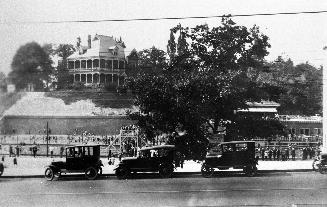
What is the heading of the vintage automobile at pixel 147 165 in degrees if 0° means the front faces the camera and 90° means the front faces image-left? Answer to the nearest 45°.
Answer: approximately 90°

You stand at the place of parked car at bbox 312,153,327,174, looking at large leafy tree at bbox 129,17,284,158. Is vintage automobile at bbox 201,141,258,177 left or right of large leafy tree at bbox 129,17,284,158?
left

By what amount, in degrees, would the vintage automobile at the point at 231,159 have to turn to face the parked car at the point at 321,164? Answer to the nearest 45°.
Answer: approximately 135° to its right

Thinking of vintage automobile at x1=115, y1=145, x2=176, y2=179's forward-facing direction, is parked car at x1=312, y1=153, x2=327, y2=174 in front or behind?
behind

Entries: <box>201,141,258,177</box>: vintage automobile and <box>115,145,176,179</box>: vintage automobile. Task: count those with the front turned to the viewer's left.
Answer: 2

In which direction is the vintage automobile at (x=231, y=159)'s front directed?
to the viewer's left
